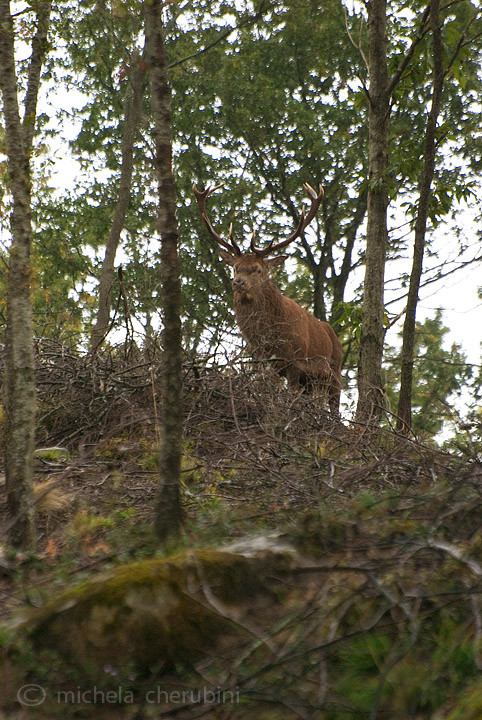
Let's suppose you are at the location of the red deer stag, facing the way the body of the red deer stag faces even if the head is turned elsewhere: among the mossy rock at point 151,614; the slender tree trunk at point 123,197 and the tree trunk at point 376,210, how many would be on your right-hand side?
1

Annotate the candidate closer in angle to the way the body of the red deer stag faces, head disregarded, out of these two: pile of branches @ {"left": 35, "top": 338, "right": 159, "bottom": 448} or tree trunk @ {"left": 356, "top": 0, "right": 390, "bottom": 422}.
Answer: the pile of branches

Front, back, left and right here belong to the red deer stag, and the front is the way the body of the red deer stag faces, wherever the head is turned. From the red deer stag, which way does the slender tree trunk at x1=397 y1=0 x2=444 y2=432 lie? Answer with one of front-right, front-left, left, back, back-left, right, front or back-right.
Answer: left

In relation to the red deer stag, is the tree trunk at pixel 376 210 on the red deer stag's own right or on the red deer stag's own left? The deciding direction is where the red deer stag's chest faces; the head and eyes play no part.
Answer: on the red deer stag's own left

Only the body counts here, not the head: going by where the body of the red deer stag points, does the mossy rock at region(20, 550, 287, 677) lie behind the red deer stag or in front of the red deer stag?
in front

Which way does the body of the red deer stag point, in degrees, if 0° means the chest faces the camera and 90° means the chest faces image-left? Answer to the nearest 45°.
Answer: approximately 45°

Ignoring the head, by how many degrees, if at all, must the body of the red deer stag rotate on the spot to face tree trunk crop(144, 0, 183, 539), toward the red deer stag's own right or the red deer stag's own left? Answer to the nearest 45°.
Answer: approximately 45° to the red deer stag's own left

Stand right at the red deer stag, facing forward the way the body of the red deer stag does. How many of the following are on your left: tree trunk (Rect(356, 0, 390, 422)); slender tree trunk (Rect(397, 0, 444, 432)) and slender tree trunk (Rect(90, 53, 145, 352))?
2

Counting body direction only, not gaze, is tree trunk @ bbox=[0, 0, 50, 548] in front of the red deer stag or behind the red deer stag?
in front
